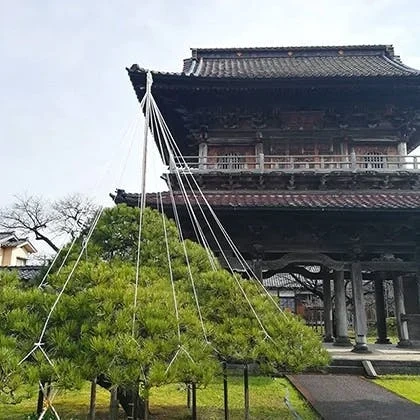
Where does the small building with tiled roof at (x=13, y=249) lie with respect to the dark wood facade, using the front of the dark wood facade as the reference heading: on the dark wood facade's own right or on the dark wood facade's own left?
on the dark wood facade's own right

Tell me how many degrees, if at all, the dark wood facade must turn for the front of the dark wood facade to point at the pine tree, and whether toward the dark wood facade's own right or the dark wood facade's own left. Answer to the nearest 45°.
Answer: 0° — it already faces it

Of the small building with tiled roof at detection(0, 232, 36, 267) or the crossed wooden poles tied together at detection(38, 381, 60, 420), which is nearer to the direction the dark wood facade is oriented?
the crossed wooden poles tied together

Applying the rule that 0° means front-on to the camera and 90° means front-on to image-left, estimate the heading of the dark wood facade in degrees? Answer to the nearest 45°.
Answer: approximately 0°

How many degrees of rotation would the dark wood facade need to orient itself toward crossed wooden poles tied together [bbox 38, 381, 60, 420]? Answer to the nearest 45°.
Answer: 0° — it already faces it

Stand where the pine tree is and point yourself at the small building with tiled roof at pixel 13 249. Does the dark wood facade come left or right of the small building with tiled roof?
right

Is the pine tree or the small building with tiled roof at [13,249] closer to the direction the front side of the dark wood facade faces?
the pine tree
